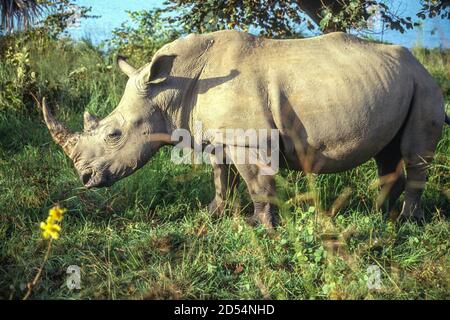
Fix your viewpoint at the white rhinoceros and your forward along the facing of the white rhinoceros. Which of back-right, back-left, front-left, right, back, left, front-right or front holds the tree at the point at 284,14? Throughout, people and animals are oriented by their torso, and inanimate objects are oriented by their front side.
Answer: right

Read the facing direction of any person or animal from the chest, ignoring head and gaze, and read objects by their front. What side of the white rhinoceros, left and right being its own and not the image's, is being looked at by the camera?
left
